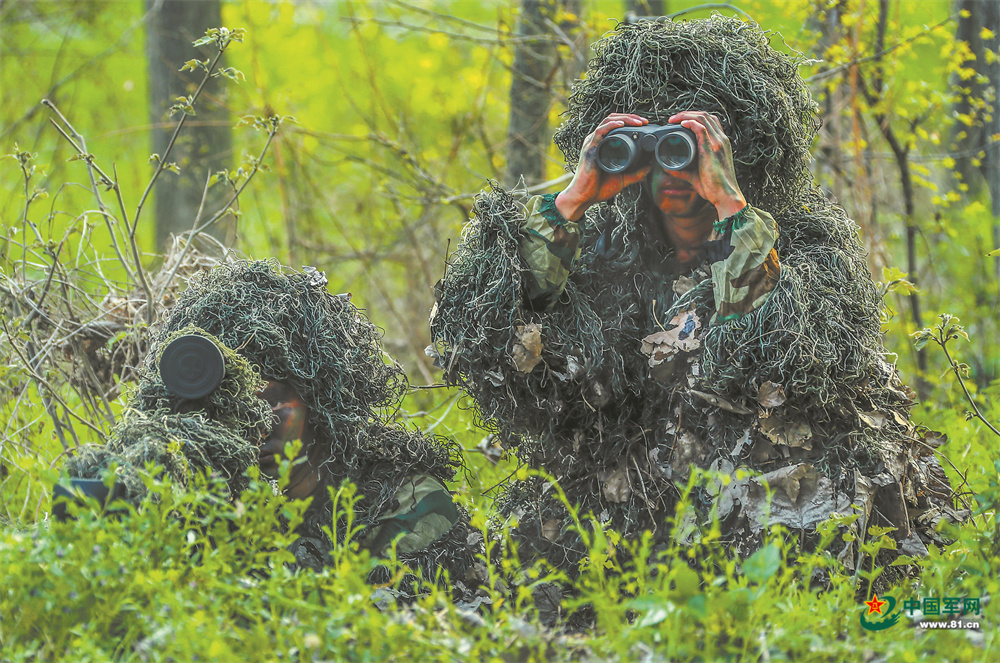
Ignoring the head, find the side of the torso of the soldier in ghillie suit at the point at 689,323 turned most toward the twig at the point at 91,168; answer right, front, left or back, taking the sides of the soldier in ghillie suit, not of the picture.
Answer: right

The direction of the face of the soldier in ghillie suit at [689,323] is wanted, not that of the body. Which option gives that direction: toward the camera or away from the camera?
toward the camera

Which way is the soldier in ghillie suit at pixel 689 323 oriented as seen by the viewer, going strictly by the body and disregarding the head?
toward the camera

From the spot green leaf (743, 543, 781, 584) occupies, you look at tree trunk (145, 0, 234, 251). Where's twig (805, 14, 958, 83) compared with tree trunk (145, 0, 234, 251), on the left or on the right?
right

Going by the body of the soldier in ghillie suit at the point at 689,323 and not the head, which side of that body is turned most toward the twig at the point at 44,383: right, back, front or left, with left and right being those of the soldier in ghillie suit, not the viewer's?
right

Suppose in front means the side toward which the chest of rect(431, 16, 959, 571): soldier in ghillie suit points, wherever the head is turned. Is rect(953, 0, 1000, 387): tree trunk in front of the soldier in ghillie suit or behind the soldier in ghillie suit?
behind

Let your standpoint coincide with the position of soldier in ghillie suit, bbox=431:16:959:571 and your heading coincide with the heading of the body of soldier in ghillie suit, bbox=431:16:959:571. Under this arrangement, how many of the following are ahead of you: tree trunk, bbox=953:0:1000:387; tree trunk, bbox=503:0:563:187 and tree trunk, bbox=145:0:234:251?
0

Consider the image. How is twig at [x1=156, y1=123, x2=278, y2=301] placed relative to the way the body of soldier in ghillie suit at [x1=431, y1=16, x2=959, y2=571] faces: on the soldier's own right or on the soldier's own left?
on the soldier's own right

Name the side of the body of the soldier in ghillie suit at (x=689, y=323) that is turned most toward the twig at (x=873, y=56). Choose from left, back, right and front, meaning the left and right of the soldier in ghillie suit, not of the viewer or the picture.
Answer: back

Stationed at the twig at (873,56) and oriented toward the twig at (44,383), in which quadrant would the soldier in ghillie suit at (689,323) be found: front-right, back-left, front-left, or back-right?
front-left

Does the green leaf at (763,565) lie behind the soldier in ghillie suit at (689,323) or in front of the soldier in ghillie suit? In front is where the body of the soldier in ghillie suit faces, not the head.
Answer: in front

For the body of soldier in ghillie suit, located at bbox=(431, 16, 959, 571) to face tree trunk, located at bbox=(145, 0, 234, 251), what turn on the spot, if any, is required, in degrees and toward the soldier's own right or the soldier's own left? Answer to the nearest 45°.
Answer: approximately 135° to the soldier's own right
